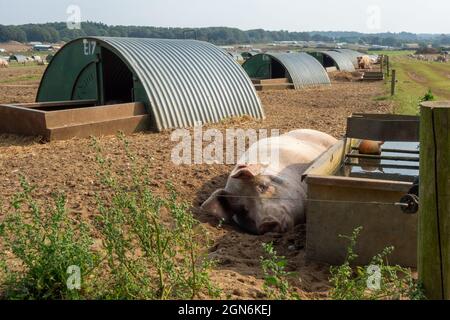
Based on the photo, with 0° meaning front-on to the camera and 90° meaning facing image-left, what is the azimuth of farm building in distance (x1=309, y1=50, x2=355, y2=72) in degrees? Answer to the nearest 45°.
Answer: approximately 45°

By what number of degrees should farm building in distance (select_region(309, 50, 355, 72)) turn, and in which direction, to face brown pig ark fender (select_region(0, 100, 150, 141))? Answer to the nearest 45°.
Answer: approximately 45° to its left

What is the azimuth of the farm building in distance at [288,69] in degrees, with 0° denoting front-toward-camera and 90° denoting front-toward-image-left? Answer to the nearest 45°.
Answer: approximately 45°

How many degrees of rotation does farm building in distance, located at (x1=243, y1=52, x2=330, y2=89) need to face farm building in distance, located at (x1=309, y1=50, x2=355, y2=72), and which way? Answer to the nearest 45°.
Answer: approximately 135° to its right

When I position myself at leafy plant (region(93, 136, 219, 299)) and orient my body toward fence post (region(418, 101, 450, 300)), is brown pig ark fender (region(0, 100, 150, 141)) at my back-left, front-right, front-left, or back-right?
back-left
